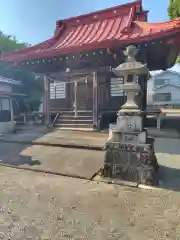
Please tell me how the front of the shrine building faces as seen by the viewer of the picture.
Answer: facing the viewer and to the left of the viewer

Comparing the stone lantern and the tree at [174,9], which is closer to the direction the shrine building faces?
the stone lantern

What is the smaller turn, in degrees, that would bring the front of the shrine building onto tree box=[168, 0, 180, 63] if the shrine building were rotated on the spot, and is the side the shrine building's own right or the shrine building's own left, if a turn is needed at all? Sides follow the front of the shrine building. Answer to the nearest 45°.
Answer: approximately 135° to the shrine building's own left

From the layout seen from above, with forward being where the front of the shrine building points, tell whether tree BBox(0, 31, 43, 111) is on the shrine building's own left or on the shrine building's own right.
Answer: on the shrine building's own right

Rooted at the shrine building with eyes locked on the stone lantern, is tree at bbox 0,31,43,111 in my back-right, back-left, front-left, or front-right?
back-right

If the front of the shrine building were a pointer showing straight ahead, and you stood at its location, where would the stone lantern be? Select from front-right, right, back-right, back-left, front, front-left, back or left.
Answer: front-left
